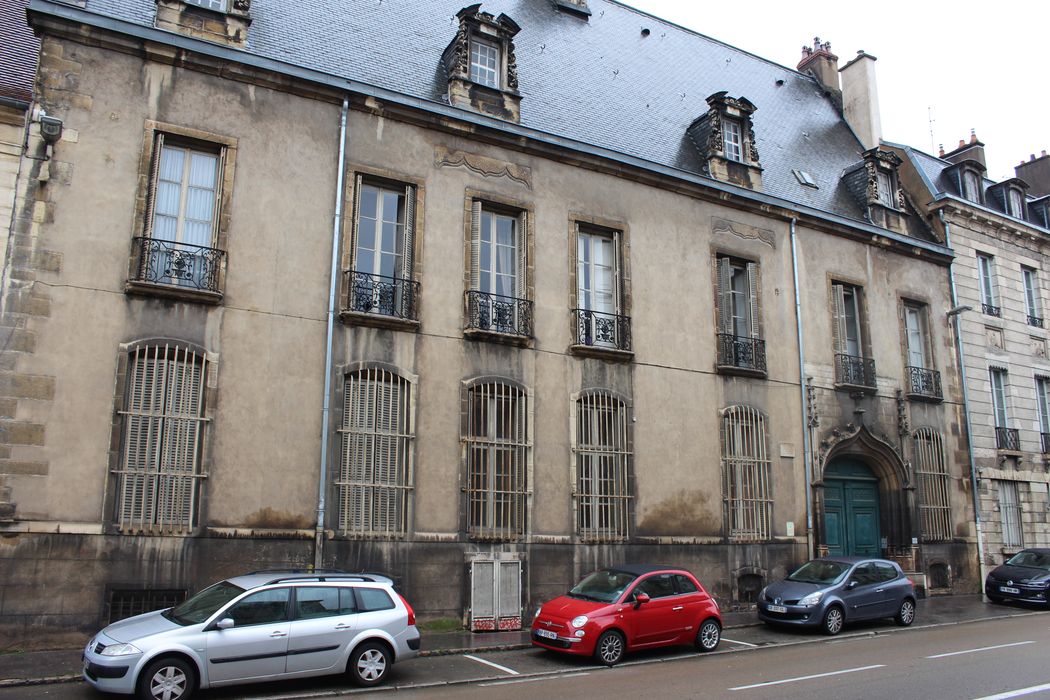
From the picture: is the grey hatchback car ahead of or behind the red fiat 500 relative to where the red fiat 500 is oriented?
behind

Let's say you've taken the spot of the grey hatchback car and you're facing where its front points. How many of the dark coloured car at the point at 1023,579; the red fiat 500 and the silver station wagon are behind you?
1

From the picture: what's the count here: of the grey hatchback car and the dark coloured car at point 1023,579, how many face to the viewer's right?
0

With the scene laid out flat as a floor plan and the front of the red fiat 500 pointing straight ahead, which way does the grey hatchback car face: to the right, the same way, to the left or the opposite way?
the same way

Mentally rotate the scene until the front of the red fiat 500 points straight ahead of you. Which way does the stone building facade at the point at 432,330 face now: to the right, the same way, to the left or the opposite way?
to the left

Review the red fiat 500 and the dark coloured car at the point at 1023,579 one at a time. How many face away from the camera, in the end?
0

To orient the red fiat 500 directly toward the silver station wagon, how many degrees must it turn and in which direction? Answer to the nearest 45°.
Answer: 0° — it already faces it

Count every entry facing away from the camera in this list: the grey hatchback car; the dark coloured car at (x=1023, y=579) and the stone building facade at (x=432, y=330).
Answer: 0

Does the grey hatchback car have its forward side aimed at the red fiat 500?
yes

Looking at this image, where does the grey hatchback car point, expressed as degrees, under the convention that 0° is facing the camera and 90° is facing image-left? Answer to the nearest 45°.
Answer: approximately 45°

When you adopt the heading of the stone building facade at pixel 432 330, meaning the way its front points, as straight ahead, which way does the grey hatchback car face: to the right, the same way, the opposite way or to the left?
to the right

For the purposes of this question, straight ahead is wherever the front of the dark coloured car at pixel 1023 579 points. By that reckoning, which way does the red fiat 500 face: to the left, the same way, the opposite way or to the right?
the same way

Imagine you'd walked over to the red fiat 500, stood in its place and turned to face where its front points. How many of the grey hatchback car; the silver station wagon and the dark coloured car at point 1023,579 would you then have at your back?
2

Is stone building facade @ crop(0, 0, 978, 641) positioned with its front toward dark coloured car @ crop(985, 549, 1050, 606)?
no

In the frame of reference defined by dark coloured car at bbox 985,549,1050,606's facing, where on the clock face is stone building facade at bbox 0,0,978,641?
The stone building facade is roughly at 12 o'clock from the dark coloured car.

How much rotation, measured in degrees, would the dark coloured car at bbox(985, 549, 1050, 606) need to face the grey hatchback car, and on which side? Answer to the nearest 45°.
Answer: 0° — it already faces it

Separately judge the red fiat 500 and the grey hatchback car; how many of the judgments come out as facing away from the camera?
0

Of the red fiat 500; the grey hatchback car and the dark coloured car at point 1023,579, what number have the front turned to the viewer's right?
0

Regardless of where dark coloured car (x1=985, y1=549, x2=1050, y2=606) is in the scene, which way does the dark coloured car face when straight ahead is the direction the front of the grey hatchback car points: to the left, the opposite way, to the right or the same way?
the same way

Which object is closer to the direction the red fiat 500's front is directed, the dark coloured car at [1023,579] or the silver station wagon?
the silver station wagon

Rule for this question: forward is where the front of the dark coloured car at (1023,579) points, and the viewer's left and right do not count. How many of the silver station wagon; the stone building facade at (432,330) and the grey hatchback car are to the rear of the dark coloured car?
0

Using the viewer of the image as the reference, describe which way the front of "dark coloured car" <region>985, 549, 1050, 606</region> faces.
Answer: facing the viewer and to the left of the viewer
